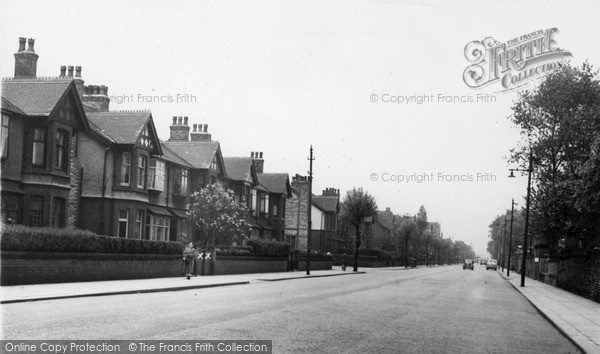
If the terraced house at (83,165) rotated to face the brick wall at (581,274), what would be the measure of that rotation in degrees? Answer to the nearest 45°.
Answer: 0° — it already faces it

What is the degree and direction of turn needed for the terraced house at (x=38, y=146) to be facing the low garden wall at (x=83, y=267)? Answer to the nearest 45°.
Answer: approximately 45° to its right

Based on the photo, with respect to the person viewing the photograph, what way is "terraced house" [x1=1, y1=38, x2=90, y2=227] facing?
facing the viewer and to the right of the viewer

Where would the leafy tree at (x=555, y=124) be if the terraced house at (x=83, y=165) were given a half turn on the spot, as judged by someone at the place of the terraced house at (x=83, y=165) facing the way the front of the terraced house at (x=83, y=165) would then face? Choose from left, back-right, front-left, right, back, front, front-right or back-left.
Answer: back-right

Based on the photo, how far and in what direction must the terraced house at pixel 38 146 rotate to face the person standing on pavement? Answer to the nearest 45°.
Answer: approximately 45° to its left

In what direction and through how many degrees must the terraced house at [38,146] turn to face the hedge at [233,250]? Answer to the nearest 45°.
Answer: approximately 90° to its left

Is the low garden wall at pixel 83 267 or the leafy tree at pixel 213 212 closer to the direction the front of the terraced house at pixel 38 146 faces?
the low garden wall

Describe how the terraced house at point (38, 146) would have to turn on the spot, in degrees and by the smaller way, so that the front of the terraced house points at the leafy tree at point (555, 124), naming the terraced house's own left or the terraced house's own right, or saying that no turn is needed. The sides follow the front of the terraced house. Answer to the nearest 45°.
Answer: approximately 45° to the terraced house's own left

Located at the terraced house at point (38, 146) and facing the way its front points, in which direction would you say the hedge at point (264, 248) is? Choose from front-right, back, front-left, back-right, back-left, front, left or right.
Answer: left

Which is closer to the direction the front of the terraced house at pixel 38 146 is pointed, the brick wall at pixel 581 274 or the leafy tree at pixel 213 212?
the brick wall
